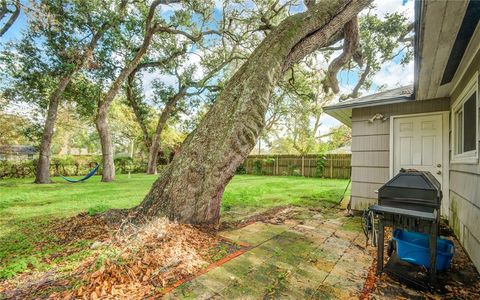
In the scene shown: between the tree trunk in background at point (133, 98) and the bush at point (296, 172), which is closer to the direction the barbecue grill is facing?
the tree trunk in background

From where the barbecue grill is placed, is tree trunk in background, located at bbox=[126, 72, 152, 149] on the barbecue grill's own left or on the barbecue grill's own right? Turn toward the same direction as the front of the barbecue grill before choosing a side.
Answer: on the barbecue grill's own right

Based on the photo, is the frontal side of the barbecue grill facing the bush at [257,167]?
no

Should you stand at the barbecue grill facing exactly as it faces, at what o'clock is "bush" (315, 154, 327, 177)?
The bush is roughly at 4 o'clock from the barbecue grill.

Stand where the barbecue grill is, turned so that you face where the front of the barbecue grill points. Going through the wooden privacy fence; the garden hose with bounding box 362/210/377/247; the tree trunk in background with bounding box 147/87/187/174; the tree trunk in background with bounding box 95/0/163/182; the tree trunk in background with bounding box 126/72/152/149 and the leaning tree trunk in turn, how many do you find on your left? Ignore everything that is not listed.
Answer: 0

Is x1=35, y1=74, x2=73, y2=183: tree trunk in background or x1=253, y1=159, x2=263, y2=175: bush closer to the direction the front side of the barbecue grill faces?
the tree trunk in background

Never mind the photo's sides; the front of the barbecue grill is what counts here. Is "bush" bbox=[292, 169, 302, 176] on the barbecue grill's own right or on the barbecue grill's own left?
on the barbecue grill's own right

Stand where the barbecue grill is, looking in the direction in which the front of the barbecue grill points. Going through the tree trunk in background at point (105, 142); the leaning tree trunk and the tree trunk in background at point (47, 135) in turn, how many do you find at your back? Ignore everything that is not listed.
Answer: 0

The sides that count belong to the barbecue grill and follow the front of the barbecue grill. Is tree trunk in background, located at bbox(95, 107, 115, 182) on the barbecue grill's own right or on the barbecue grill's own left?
on the barbecue grill's own right

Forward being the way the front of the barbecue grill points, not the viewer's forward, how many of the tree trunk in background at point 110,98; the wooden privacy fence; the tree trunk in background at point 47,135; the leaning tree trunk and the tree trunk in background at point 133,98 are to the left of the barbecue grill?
0

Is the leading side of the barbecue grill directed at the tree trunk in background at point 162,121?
no

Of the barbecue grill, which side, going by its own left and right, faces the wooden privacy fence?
right

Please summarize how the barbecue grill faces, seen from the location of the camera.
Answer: facing the viewer and to the left of the viewer

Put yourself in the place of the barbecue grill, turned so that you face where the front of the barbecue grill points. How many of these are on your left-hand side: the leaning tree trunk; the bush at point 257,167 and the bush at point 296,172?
0

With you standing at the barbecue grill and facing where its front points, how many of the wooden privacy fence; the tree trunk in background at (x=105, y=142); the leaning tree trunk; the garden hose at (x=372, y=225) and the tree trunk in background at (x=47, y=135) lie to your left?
0

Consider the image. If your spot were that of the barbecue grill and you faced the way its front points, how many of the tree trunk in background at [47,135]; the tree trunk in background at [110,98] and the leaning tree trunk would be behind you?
0

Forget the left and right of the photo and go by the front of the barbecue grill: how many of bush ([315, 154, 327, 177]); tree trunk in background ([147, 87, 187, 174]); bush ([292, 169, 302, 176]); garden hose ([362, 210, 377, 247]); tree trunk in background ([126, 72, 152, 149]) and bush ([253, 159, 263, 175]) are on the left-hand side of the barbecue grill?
0
